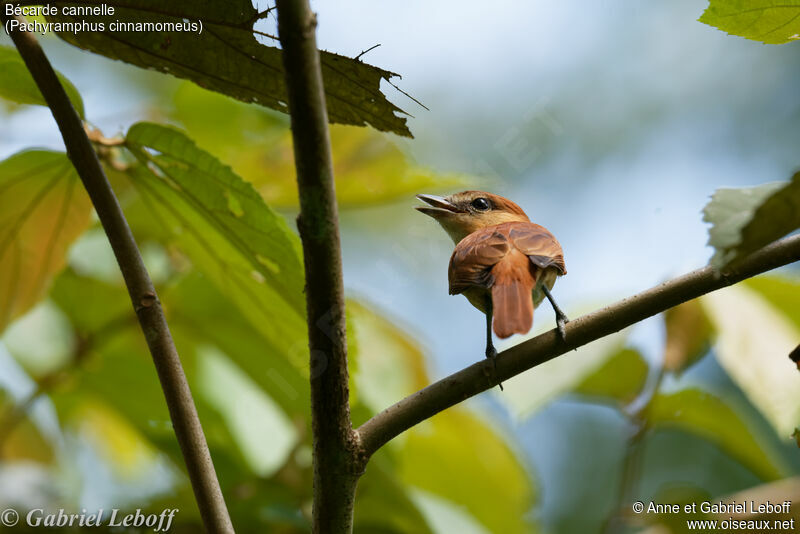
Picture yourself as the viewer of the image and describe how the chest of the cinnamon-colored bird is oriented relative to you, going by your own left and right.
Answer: facing away from the viewer

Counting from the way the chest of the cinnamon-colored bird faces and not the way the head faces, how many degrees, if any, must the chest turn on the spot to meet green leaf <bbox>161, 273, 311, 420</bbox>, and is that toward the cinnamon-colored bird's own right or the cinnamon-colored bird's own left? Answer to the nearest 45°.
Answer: approximately 45° to the cinnamon-colored bird's own left

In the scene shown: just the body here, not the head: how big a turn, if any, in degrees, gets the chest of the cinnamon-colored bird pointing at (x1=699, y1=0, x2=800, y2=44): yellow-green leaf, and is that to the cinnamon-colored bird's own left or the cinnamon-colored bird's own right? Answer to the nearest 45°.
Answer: approximately 135° to the cinnamon-colored bird's own right

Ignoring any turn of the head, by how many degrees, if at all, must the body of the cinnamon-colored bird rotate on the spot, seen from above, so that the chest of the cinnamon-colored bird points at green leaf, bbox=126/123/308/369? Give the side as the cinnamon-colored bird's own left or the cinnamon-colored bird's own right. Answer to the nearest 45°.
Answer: approximately 135° to the cinnamon-colored bird's own left
